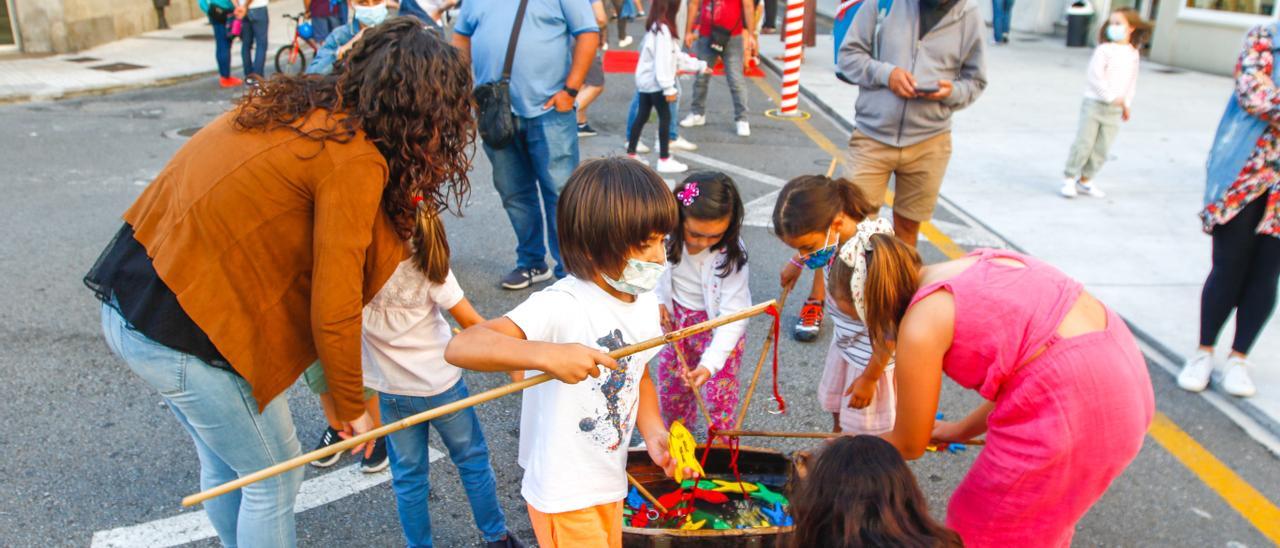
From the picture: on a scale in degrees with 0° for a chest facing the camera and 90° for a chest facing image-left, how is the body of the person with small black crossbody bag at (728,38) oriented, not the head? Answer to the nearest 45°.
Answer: approximately 0°

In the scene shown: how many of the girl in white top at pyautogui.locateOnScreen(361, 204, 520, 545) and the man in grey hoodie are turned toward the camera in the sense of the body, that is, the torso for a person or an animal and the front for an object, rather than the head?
1

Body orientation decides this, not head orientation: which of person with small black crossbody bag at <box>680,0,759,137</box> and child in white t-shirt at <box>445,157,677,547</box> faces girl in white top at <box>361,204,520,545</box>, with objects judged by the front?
the person with small black crossbody bag

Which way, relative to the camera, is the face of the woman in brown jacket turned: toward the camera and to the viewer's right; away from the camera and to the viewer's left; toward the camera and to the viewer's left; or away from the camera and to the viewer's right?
away from the camera and to the viewer's right

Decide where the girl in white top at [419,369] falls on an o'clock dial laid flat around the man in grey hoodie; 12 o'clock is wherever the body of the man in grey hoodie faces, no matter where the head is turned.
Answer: The girl in white top is roughly at 1 o'clock from the man in grey hoodie.

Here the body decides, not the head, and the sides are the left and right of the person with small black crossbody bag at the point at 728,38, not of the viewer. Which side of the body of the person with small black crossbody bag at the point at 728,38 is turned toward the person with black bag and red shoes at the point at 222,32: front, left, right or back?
right

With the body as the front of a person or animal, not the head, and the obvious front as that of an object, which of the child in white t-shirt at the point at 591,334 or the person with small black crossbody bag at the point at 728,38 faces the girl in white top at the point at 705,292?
the person with small black crossbody bag

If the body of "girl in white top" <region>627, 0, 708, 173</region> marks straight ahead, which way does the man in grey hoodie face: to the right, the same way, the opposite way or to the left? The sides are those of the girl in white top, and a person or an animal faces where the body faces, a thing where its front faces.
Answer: to the right

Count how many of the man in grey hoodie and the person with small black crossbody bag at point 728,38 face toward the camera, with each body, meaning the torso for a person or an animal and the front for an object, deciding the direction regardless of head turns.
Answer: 2

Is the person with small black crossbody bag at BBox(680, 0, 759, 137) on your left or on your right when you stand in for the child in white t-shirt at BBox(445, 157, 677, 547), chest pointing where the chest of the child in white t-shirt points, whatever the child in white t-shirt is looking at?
on your left
